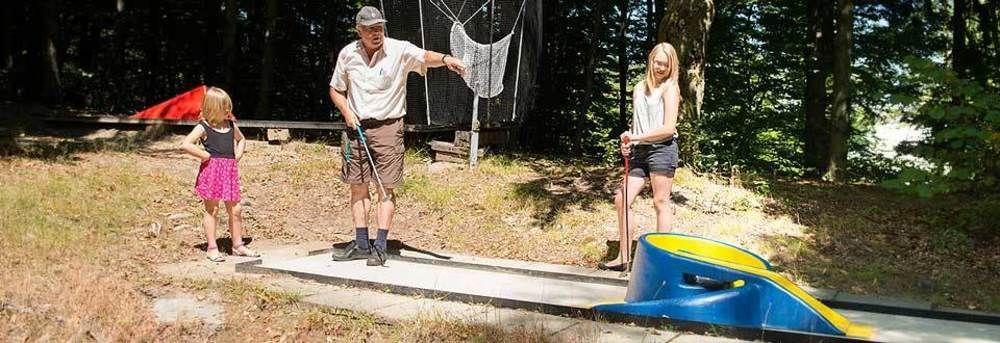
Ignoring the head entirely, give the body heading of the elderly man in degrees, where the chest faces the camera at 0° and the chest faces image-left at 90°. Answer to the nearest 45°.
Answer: approximately 0°

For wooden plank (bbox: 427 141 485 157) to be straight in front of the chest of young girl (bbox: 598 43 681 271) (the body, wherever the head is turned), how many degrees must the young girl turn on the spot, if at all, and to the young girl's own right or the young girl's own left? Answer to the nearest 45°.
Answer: approximately 90° to the young girl's own right

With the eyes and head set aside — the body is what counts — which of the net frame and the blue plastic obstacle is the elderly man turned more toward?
the blue plastic obstacle

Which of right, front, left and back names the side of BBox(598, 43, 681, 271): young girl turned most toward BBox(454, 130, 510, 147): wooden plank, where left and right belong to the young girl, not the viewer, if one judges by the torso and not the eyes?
right

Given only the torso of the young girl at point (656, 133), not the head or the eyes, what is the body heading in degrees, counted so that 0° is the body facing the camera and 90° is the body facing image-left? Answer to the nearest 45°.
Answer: approximately 45°

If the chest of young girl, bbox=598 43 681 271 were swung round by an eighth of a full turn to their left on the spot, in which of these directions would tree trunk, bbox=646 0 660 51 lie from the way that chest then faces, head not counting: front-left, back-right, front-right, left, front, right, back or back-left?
back

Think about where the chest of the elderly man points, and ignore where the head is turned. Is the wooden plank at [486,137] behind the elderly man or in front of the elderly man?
behind

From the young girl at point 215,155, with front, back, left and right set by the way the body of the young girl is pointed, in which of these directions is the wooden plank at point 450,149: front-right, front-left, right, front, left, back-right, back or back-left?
left

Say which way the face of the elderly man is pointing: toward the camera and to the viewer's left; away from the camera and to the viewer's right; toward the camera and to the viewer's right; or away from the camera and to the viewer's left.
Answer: toward the camera and to the viewer's right

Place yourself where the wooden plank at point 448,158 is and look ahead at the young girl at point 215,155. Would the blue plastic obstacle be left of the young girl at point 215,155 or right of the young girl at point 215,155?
left

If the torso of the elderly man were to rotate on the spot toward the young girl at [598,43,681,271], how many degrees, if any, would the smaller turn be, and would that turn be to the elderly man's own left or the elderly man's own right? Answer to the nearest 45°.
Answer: approximately 90° to the elderly man's own left

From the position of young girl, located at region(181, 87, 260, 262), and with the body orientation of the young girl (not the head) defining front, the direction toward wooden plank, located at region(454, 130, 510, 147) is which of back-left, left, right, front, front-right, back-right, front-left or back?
left

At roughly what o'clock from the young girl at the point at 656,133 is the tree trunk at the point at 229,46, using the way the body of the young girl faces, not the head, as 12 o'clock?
The tree trunk is roughly at 3 o'clock from the young girl.

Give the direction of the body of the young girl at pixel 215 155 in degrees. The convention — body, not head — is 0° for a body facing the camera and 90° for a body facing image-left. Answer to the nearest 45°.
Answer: approximately 315°

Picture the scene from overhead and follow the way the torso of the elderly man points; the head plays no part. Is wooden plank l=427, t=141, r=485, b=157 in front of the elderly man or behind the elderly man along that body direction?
behind
